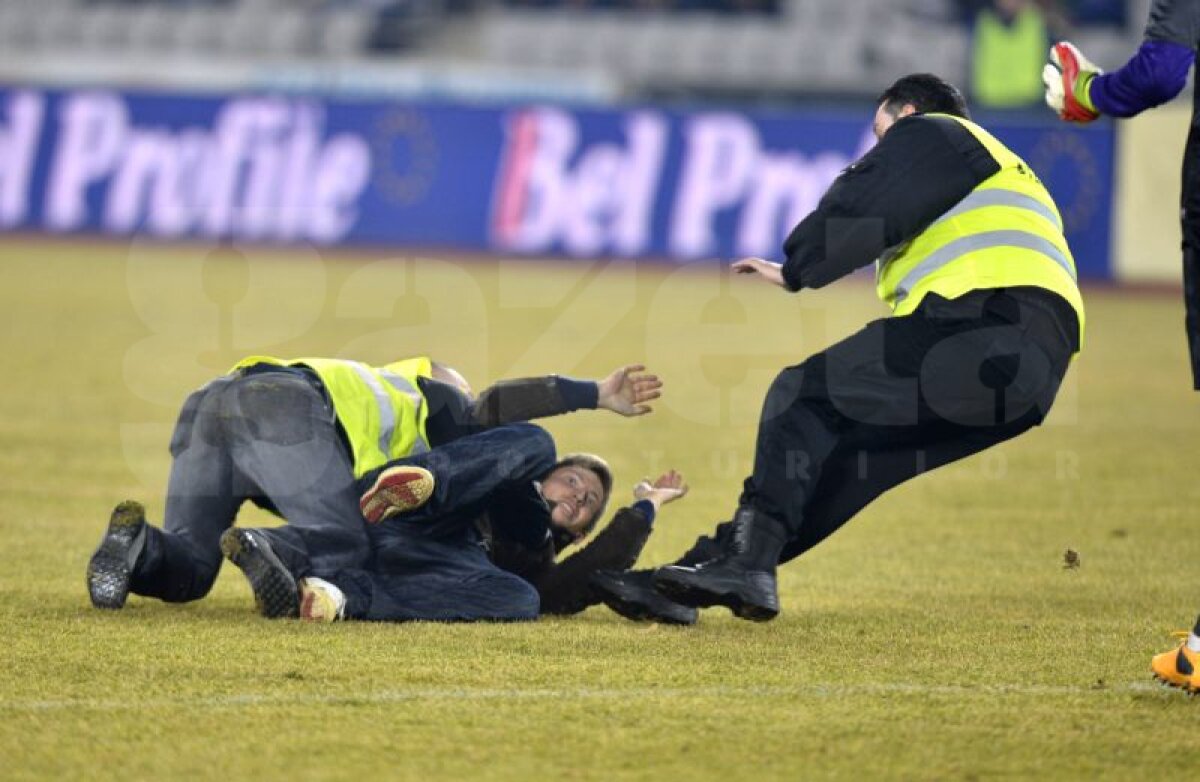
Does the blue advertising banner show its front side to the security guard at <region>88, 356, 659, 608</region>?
yes

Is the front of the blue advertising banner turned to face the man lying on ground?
yes

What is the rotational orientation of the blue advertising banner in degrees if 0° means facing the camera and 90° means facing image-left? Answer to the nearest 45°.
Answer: approximately 0°
